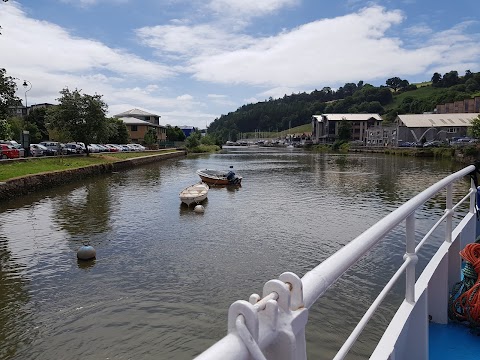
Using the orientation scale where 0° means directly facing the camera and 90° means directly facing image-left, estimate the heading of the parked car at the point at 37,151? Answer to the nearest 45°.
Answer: approximately 315°

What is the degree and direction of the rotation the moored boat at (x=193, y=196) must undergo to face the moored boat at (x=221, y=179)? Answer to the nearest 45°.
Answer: approximately 135° to its right

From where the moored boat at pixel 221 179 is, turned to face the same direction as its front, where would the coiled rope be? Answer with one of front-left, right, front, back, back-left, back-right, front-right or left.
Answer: left

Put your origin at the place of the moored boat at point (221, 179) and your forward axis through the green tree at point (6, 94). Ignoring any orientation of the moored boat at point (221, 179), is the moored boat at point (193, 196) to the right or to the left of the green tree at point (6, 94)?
left

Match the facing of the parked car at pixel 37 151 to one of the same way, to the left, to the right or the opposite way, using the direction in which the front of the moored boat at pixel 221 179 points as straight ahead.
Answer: the opposite way

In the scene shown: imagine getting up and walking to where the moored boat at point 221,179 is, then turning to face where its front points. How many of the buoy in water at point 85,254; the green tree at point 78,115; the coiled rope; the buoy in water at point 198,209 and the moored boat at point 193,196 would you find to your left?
4

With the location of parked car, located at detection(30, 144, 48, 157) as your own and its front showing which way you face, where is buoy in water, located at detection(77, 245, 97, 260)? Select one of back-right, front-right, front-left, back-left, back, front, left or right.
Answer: front-right

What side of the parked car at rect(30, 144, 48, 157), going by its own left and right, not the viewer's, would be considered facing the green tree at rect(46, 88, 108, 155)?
left

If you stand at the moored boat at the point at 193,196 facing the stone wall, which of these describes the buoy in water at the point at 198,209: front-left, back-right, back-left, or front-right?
back-left

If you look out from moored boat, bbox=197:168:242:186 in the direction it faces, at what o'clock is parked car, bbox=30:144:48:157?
The parked car is roughly at 1 o'clock from the moored boat.

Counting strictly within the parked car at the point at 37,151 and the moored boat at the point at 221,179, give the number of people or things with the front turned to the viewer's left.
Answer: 1

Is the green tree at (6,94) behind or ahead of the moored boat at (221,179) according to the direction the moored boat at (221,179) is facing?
ahead

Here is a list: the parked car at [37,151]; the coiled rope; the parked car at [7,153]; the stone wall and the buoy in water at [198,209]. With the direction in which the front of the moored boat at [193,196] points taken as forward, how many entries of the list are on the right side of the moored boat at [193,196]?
3

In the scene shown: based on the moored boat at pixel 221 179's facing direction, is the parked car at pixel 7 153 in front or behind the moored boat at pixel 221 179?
in front

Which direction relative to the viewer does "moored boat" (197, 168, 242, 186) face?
to the viewer's left

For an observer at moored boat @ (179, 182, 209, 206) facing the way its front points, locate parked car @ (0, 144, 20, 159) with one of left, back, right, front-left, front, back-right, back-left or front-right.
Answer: right
